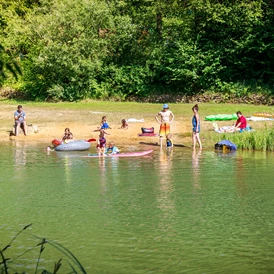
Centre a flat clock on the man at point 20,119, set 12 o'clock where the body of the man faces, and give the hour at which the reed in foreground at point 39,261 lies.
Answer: The reed in foreground is roughly at 12 o'clock from the man.
